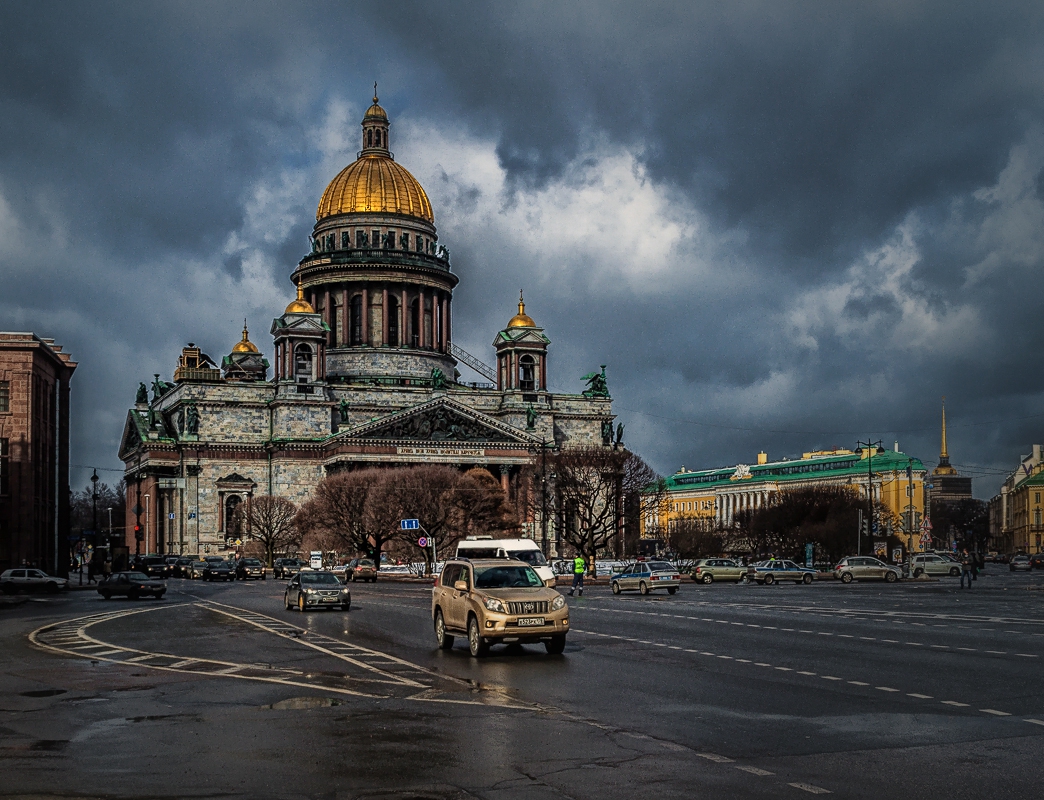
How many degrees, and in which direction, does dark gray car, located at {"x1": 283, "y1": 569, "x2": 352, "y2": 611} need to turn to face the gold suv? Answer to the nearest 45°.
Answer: approximately 45° to its right

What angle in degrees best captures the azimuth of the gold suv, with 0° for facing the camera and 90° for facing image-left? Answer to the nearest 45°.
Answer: approximately 315°

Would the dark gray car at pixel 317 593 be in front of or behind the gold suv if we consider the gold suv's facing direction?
behind

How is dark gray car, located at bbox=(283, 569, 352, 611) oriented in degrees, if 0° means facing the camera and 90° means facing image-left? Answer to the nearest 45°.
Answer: approximately 315°
